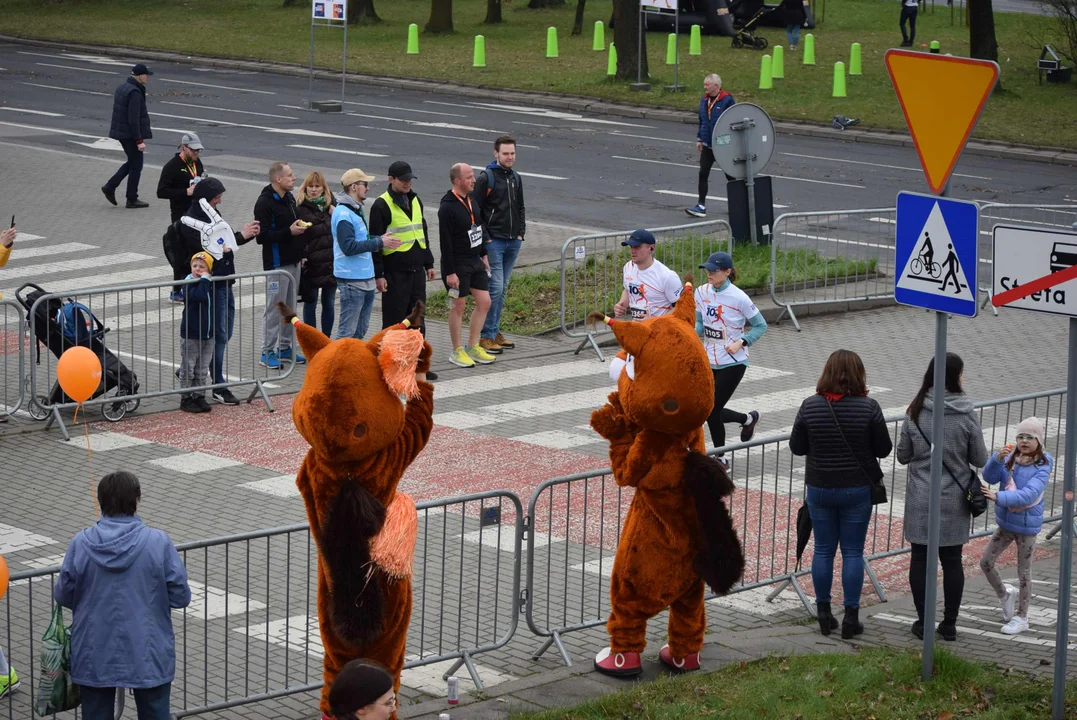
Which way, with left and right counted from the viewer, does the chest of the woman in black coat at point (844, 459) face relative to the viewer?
facing away from the viewer

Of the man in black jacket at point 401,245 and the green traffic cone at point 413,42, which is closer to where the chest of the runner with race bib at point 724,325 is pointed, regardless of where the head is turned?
the man in black jacket

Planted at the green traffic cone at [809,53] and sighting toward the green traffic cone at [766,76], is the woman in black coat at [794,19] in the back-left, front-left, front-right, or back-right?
back-right

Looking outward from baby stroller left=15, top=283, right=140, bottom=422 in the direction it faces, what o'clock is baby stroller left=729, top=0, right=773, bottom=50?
baby stroller left=729, top=0, right=773, bottom=50 is roughly at 10 o'clock from baby stroller left=15, top=283, right=140, bottom=422.

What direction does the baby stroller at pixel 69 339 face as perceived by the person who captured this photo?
facing to the right of the viewer

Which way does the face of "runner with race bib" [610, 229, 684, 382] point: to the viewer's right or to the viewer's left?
to the viewer's left

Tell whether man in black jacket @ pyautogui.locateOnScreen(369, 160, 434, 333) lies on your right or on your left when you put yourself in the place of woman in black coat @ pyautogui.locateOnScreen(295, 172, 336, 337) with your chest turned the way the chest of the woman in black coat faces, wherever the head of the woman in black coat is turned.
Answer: on your left

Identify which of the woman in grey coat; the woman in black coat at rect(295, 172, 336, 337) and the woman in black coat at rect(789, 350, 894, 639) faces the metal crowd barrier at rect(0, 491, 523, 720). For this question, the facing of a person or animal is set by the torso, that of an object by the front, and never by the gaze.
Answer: the woman in black coat at rect(295, 172, 336, 337)

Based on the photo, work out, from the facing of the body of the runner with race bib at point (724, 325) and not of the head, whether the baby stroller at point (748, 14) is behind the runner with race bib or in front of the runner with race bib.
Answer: behind

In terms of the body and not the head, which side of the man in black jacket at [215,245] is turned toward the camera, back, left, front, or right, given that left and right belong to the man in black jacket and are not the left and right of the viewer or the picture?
right

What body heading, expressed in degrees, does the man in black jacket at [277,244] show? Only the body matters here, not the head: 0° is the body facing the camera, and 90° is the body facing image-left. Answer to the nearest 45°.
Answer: approximately 315°

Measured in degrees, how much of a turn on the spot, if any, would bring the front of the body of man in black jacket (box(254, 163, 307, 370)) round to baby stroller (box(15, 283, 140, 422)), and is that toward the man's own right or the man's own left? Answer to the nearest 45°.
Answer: approximately 90° to the man's own right

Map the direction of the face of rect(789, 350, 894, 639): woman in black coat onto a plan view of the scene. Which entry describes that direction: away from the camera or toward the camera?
away from the camera

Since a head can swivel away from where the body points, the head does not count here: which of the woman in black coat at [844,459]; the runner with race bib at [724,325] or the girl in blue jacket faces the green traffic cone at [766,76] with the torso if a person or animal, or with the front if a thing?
the woman in black coat

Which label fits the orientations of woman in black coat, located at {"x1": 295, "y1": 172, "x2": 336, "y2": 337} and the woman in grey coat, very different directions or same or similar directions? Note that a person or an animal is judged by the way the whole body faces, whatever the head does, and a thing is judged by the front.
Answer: very different directions
